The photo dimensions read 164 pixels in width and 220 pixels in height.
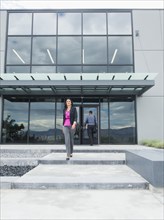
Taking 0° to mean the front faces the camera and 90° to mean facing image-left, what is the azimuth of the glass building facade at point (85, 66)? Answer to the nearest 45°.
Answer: approximately 0°

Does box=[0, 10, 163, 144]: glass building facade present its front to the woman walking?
yes
